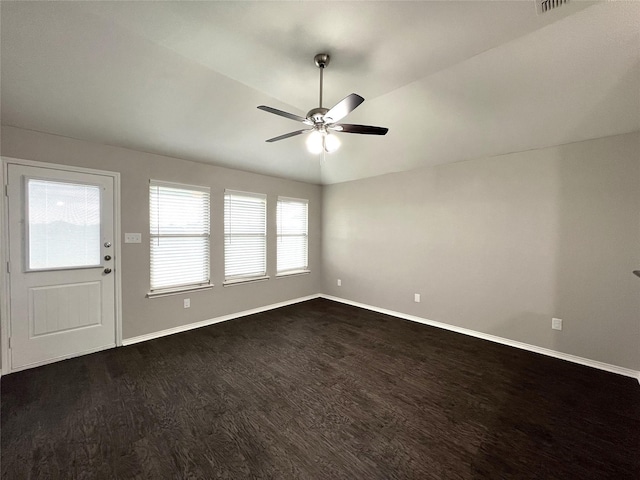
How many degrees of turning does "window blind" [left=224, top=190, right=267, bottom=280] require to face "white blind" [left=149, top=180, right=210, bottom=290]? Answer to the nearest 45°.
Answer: approximately 90° to its right

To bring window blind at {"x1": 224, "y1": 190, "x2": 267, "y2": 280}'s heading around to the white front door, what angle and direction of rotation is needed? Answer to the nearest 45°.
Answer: approximately 90° to its right

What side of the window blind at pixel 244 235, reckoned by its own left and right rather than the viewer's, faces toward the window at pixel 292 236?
left

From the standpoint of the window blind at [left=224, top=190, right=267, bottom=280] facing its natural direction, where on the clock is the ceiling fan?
The ceiling fan is roughly at 1 o'clock from the window blind.

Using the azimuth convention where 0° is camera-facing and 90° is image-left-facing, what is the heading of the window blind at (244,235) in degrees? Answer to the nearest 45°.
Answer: approximately 315°

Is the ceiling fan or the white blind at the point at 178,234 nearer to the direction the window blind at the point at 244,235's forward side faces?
the ceiling fan

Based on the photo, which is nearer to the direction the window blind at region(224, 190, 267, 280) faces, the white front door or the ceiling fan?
the ceiling fan
